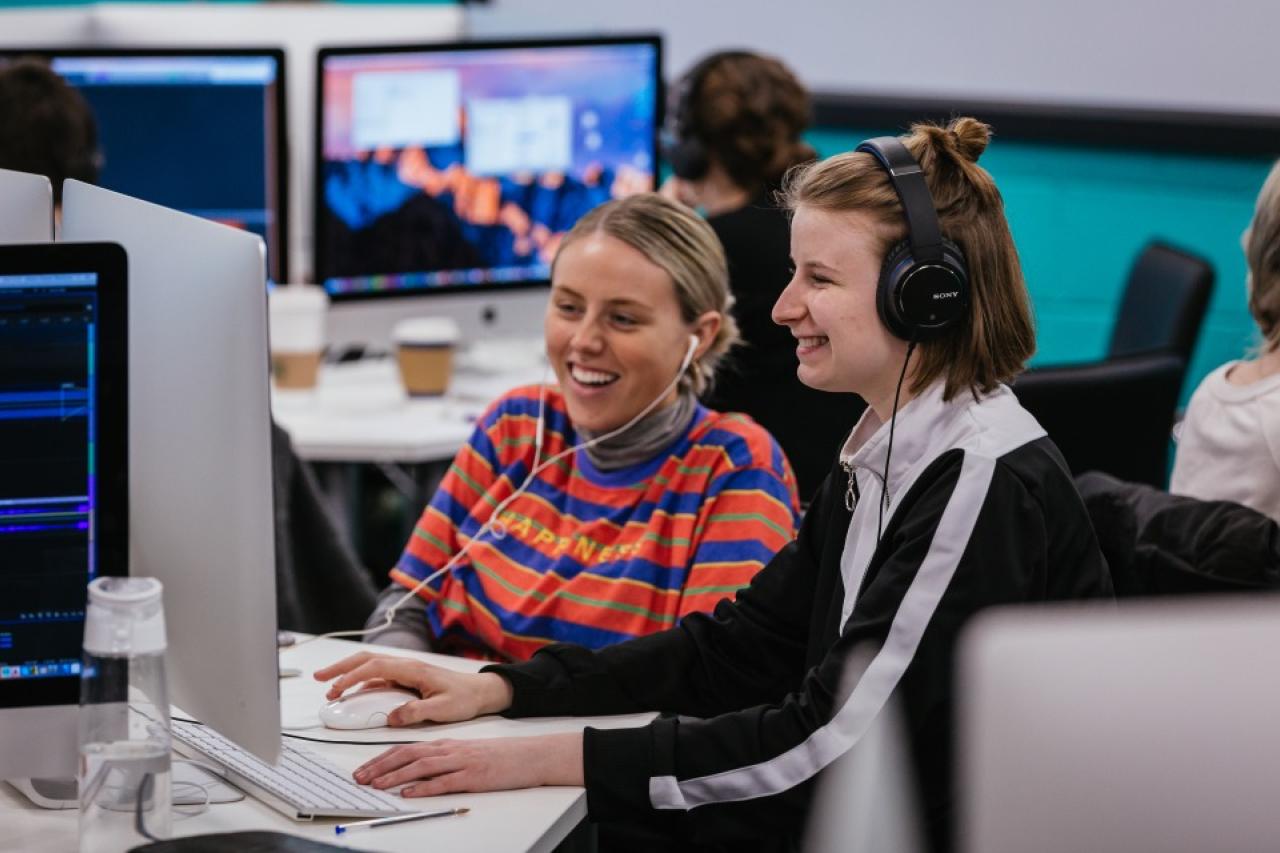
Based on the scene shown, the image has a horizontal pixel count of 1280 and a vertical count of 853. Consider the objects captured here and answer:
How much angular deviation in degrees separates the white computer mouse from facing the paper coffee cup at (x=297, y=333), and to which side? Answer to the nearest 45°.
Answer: approximately 90° to its right

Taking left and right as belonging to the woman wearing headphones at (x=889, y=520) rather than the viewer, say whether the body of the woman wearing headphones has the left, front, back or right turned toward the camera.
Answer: left

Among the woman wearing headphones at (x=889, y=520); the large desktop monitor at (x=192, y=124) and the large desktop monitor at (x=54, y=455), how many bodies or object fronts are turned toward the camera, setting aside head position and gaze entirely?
2

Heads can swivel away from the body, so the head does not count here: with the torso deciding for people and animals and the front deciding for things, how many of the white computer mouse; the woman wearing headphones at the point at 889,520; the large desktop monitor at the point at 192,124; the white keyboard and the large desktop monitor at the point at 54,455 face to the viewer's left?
2

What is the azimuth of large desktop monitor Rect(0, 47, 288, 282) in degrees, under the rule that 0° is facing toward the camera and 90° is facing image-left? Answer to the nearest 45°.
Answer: approximately 0°

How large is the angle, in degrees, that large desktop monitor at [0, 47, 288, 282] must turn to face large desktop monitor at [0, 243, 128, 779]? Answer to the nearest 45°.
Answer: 0° — it already faces it

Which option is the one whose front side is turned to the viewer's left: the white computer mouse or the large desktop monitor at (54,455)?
the white computer mouse

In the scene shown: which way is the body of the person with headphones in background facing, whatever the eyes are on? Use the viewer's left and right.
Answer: facing away from the viewer and to the left of the viewer

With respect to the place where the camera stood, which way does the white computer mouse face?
facing to the left of the viewer
